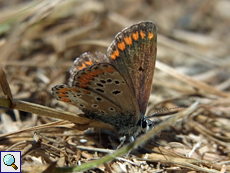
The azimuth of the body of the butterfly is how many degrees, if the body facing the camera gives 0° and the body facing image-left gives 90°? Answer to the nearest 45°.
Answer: approximately 270°
